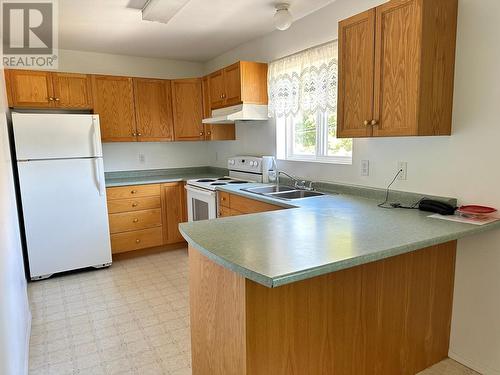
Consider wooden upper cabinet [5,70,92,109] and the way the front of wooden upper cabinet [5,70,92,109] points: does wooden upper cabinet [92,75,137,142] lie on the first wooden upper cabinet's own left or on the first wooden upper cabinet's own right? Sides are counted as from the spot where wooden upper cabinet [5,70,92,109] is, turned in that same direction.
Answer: on the first wooden upper cabinet's own left

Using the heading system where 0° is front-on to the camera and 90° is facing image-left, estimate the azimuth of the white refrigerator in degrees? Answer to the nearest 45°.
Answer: approximately 0°

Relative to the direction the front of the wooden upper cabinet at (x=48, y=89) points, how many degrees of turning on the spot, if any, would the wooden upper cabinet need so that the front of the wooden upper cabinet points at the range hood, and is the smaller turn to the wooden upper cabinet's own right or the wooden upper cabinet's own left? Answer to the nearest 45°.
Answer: approximately 45° to the wooden upper cabinet's own left

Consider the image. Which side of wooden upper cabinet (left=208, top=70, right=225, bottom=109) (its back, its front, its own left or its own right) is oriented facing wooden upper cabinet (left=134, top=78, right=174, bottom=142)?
right

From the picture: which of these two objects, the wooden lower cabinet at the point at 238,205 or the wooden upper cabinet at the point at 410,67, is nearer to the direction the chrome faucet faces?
the wooden lower cabinet

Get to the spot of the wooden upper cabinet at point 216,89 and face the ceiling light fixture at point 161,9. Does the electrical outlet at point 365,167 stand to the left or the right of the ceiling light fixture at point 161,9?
left

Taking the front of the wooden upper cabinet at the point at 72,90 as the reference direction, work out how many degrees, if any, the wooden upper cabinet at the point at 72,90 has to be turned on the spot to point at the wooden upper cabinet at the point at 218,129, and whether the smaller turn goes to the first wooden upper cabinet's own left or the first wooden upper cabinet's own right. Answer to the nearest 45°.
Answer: approximately 90° to the first wooden upper cabinet's own left

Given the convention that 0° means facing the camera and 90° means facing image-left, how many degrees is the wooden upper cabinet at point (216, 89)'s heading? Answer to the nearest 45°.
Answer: approximately 45°

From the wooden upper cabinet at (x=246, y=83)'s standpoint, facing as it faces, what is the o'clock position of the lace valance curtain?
The lace valance curtain is roughly at 9 o'clock from the wooden upper cabinet.
